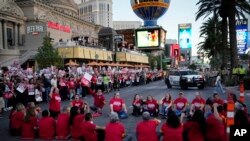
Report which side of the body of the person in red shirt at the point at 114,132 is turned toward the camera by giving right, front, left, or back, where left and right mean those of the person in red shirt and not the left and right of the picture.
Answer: back

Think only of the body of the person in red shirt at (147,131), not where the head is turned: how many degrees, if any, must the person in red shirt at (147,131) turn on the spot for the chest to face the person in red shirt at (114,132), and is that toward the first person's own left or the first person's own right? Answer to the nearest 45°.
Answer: approximately 90° to the first person's own left

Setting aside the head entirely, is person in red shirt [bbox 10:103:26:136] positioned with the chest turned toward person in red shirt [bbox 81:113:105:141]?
no

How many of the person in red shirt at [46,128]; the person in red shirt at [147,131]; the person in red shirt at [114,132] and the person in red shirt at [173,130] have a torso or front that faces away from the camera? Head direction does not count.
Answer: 4

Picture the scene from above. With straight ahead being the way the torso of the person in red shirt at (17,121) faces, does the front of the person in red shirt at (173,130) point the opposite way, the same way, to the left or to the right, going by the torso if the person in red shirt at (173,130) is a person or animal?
the same way

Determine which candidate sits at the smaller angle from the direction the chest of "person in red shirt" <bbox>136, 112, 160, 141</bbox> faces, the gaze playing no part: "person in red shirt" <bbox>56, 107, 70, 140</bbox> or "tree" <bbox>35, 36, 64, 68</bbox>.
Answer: the tree

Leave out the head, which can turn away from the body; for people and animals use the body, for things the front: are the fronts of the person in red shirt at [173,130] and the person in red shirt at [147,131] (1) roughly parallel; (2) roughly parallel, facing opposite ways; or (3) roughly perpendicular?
roughly parallel

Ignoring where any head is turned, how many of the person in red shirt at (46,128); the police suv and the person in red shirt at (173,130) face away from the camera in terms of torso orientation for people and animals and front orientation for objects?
2

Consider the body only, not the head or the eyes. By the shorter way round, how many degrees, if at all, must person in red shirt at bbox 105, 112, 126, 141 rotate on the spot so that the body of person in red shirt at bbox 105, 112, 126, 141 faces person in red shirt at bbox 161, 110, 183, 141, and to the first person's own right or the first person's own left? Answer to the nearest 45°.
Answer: approximately 90° to the first person's own right

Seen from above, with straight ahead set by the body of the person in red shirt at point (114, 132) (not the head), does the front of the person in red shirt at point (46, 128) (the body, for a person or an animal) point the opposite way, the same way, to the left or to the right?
the same way

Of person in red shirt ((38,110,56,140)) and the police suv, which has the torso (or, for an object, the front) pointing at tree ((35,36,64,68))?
the person in red shirt

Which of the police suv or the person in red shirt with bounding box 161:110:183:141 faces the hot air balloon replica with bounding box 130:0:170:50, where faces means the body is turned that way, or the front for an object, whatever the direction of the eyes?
the person in red shirt

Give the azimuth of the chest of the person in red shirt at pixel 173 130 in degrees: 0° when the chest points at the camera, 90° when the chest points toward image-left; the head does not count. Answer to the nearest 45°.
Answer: approximately 180°

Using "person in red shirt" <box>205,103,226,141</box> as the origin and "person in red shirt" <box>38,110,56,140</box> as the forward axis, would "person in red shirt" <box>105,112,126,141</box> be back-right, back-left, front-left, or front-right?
front-left

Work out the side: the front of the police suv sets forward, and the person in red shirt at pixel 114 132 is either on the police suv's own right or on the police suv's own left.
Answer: on the police suv's own right

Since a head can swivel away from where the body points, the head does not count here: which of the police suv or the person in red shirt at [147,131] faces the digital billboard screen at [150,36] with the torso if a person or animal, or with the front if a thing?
the person in red shirt

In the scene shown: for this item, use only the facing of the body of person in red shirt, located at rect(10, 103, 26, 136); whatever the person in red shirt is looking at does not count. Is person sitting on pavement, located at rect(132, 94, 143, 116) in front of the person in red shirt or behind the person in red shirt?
in front

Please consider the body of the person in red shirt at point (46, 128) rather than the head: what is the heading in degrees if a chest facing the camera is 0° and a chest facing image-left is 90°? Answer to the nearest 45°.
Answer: approximately 180°

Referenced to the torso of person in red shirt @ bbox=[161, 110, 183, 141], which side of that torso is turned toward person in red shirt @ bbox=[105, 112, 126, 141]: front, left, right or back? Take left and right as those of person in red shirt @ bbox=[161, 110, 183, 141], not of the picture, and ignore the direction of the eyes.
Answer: left

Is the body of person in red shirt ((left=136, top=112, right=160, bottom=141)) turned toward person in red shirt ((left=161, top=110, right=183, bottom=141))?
no

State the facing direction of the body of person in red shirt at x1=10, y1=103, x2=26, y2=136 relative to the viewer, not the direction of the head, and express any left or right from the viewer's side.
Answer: facing away from the viewer and to the right of the viewer
